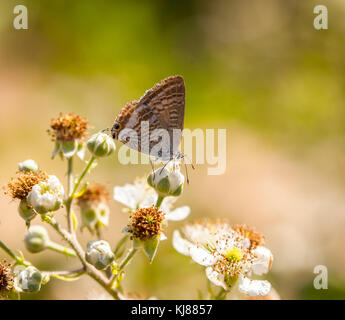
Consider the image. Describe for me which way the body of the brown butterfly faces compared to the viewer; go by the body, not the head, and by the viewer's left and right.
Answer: facing to the right of the viewer

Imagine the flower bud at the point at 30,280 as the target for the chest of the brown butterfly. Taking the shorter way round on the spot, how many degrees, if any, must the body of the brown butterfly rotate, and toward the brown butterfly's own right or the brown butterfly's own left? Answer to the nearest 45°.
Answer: approximately 135° to the brown butterfly's own right
